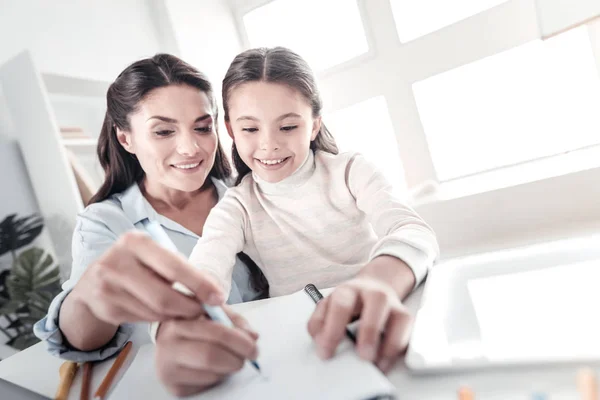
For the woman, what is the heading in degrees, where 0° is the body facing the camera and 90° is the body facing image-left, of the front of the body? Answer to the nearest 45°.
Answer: approximately 315°

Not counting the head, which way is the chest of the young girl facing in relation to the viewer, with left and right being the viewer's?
facing the viewer

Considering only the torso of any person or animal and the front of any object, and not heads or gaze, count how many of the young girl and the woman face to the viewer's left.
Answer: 0

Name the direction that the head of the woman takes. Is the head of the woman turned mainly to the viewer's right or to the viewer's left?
to the viewer's right
